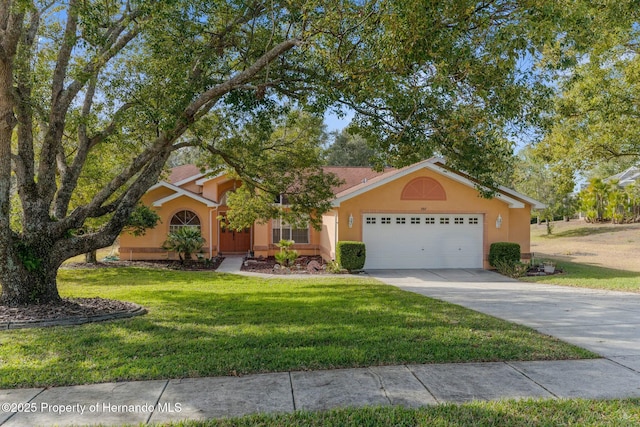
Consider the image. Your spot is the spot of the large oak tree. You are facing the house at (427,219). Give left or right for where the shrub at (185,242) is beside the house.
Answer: left

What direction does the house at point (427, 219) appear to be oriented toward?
toward the camera

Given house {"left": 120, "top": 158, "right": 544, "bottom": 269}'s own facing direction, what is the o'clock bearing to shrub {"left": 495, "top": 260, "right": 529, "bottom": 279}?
The shrub is roughly at 10 o'clock from the house.

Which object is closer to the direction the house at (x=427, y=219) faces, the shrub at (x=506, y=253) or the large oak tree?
the large oak tree

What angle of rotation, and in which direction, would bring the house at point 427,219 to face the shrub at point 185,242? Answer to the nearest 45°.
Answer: approximately 90° to its right

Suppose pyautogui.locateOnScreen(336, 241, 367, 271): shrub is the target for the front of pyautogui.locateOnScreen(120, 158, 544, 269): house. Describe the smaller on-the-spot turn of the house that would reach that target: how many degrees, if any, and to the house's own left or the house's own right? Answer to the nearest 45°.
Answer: approximately 45° to the house's own right

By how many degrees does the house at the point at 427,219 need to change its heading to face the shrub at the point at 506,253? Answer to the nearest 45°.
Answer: approximately 90° to its left
